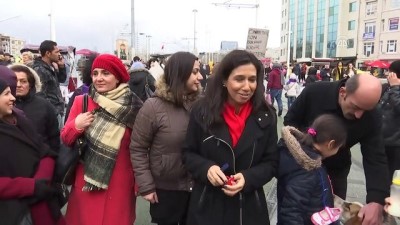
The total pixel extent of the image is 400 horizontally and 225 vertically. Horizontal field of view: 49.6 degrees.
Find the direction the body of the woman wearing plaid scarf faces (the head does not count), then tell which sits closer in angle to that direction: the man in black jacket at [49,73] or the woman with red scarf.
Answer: the woman with red scarf

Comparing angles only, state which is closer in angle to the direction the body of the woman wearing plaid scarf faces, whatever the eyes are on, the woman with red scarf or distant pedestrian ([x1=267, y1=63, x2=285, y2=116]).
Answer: the woman with red scarf
